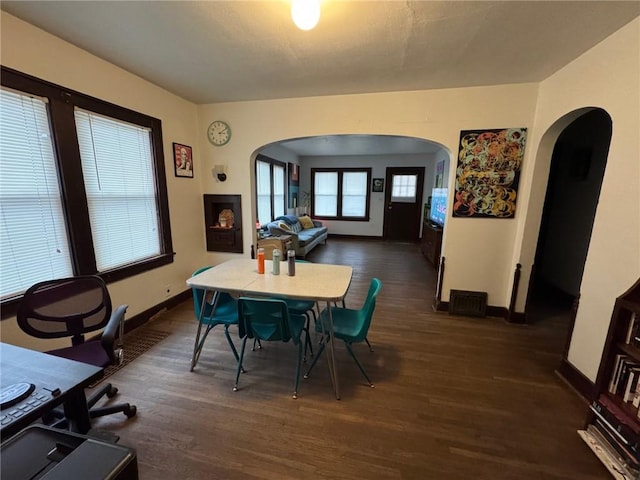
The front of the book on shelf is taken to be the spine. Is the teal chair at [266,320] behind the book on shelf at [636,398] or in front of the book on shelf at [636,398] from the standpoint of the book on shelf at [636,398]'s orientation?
in front

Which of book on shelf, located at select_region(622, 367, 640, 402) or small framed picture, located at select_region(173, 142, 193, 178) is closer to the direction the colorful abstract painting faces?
the book on shelf

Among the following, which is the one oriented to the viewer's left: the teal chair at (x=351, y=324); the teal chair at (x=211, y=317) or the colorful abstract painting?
the teal chair at (x=351, y=324)

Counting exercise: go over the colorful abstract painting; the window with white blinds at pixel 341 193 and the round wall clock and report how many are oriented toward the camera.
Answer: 3

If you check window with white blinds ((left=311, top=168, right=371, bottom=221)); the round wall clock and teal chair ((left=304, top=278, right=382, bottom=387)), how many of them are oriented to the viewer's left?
1

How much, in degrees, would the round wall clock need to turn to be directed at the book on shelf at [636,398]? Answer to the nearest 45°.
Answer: approximately 45° to its left

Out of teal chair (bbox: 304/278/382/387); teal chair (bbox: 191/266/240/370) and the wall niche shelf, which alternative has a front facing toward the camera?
the wall niche shelf

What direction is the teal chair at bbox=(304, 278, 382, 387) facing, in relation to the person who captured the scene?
facing to the left of the viewer

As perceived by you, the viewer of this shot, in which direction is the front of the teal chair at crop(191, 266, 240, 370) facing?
facing to the right of the viewer

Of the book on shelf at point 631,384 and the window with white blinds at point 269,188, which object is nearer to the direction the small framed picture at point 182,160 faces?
the book on shelf

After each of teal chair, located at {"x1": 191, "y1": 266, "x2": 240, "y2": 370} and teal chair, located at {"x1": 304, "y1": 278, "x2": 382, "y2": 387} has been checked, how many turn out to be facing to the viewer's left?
1
